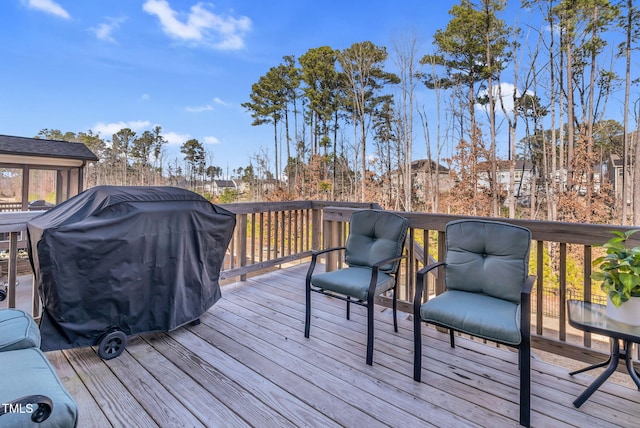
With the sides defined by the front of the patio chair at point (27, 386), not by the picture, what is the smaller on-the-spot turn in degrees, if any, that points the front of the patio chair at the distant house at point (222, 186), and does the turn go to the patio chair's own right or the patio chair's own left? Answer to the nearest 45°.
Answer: approximately 90° to the patio chair's own left

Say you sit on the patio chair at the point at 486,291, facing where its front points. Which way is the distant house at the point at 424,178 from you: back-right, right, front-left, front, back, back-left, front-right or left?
back-right

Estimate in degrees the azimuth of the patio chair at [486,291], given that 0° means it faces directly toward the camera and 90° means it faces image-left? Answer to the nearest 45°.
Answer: approximately 45°

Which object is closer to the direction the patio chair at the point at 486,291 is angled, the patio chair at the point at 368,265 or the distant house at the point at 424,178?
the patio chair

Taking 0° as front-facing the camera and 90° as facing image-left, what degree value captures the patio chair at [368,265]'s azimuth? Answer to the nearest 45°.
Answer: approximately 45°

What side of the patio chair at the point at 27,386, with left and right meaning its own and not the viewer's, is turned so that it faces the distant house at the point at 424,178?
left

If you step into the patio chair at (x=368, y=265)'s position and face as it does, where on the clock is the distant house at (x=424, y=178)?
The distant house is roughly at 5 o'clock from the patio chair.

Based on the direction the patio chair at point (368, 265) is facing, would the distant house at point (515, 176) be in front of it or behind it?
behind

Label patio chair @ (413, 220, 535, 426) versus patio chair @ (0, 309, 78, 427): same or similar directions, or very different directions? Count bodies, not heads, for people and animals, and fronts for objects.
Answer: very different directions

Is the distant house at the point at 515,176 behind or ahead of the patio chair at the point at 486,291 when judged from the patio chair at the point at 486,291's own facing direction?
behind

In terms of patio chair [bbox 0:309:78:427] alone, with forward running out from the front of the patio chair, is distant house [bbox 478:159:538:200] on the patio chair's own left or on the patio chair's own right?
on the patio chair's own left
